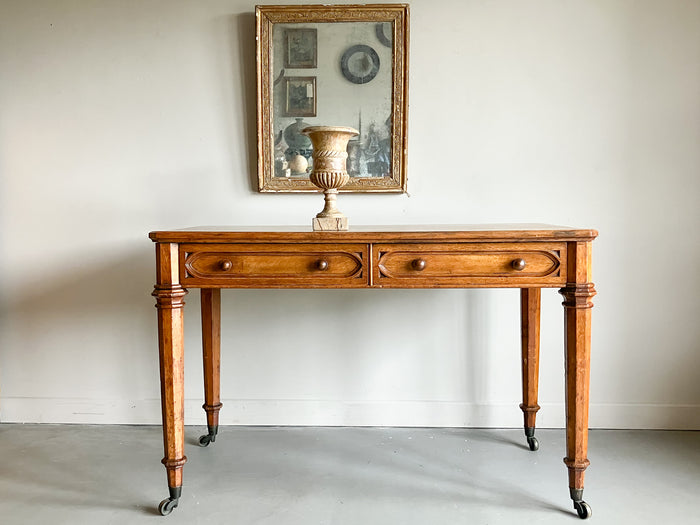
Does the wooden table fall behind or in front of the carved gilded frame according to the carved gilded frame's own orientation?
in front

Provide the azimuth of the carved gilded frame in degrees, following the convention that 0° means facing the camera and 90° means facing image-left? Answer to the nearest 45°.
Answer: approximately 0°

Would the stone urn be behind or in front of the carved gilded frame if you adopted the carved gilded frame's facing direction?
in front
